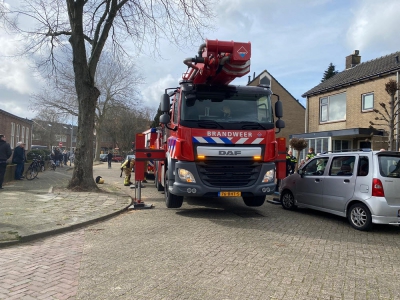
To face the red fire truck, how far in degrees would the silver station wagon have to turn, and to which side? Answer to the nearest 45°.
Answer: approximately 45° to its left

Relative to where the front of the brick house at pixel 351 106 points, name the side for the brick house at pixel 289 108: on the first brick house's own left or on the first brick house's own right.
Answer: on the first brick house's own right

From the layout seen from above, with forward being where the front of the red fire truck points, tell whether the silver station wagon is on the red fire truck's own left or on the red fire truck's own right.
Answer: on the red fire truck's own left

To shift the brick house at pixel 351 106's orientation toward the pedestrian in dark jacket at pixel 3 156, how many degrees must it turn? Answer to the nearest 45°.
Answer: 0° — it already faces them

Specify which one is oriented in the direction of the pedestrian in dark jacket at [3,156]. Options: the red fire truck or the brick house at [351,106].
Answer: the brick house

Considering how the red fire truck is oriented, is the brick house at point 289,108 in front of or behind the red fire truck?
behind

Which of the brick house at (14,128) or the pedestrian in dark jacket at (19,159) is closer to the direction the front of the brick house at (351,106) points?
the pedestrian in dark jacket

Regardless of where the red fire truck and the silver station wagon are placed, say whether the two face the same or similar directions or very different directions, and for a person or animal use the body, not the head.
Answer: very different directions

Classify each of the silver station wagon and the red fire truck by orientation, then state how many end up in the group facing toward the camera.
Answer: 1

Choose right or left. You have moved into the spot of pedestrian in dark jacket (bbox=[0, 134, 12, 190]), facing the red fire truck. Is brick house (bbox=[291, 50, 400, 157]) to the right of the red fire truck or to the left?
left

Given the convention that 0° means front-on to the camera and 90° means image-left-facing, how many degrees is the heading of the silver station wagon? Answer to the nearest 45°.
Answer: approximately 135°

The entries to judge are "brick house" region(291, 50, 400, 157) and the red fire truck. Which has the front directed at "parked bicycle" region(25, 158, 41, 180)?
the brick house
